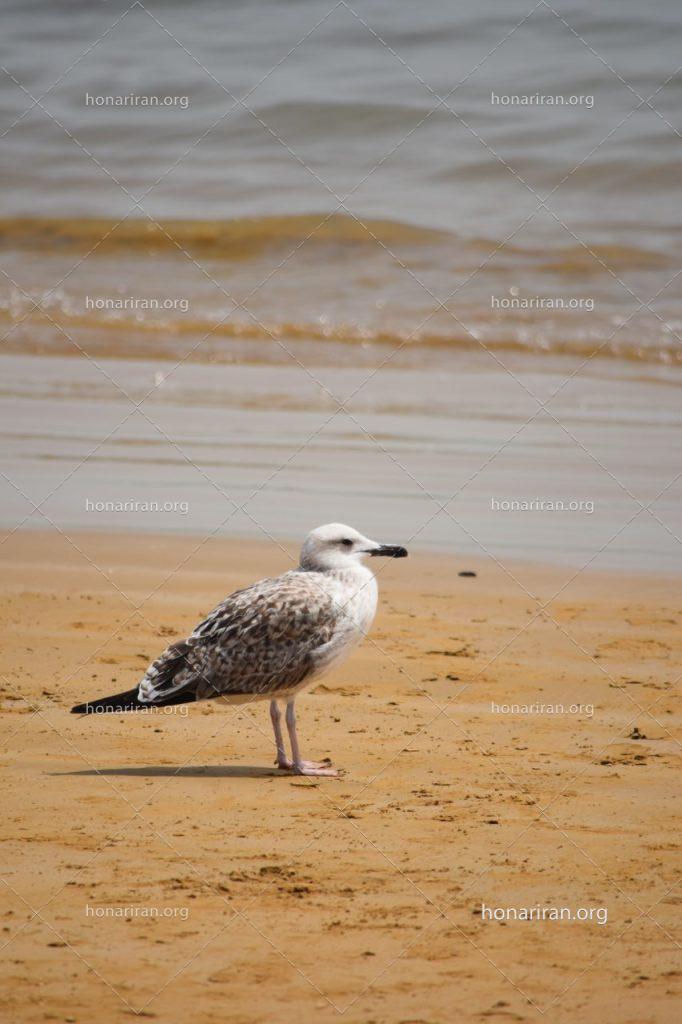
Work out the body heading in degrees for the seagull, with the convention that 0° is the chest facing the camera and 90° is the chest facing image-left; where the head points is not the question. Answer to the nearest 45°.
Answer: approximately 270°
